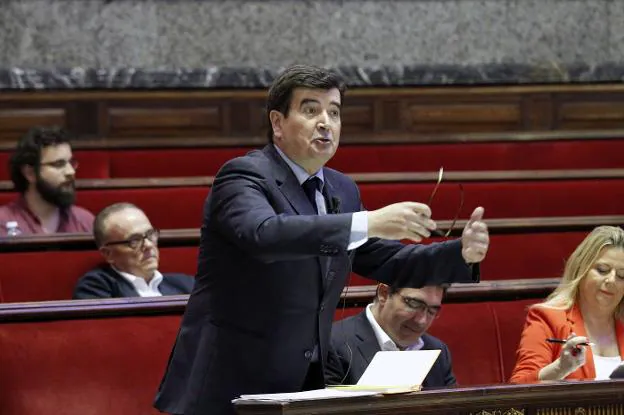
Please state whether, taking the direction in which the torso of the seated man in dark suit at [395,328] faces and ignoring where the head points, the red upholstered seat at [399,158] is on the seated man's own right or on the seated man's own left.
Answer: on the seated man's own left

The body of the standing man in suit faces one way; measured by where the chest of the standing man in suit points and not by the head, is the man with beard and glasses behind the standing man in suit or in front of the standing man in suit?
behind

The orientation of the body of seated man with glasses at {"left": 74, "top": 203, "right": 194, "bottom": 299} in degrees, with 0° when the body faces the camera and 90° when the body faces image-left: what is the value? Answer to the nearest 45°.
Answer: approximately 315°

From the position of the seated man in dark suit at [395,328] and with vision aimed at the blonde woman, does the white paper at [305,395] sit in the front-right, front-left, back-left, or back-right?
back-right
